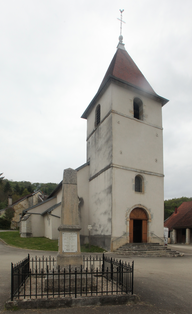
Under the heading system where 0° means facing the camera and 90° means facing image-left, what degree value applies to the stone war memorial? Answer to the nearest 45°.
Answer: approximately 0°

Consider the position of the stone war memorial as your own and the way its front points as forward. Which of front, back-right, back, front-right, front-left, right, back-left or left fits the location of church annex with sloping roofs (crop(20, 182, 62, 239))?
back

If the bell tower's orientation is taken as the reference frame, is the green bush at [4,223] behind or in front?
behind

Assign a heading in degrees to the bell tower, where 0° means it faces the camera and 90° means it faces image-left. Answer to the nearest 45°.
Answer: approximately 315°

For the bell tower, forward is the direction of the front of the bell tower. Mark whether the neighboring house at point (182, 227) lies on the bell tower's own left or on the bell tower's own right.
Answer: on the bell tower's own left
